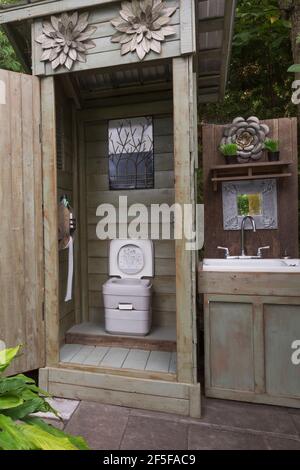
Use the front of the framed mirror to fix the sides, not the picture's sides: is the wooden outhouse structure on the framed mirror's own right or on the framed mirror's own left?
on the framed mirror's own right

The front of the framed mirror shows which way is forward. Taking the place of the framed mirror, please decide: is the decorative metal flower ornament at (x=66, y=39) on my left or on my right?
on my right

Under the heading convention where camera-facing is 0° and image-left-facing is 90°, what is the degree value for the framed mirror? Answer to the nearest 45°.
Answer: approximately 0°

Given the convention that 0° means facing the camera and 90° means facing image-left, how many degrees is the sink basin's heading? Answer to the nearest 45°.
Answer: approximately 0°

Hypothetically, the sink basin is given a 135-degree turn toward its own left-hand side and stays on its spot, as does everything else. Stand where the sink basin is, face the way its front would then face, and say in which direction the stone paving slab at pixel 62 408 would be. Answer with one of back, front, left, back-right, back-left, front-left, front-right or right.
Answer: back

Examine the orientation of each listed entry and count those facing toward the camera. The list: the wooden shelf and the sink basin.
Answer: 2
